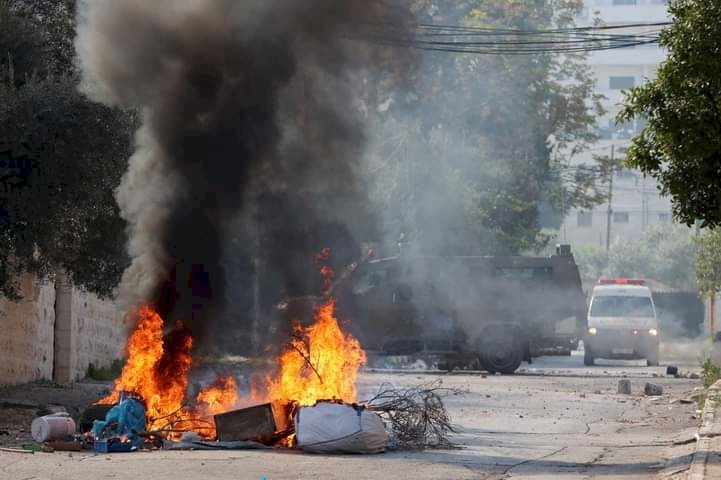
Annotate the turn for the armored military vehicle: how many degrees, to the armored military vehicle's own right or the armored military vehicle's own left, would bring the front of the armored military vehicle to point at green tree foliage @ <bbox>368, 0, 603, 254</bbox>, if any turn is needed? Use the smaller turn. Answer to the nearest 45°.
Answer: approximately 90° to the armored military vehicle's own right

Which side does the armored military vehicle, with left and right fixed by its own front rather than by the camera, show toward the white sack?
left

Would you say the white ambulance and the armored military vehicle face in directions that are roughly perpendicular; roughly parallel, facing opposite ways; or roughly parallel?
roughly perpendicular

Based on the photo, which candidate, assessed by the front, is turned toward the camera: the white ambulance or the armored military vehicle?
the white ambulance

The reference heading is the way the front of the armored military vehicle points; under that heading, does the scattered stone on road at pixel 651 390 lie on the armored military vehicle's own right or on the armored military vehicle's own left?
on the armored military vehicle's own left

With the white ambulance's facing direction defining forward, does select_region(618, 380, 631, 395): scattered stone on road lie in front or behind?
in front

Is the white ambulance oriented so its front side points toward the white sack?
yes

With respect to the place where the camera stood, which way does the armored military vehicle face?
facing to the left of the viewer

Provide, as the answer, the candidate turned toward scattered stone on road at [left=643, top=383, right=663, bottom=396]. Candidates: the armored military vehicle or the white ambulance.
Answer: the white ambulance

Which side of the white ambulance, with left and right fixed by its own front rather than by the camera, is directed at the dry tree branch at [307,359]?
front

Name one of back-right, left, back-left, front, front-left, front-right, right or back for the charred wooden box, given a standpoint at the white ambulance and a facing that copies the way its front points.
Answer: front

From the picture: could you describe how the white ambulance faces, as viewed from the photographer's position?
facing the viewer

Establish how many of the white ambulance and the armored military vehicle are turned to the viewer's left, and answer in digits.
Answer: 1
